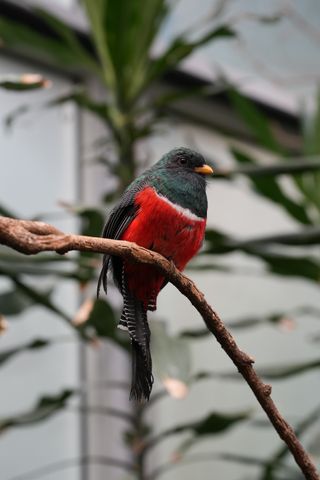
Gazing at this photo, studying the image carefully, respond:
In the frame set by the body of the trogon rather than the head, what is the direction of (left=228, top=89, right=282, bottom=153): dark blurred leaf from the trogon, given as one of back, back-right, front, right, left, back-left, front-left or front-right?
back-left

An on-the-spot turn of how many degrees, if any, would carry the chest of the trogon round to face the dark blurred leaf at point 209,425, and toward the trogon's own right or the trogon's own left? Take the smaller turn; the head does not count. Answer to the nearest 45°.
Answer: approximately 135° to the trogon's own left

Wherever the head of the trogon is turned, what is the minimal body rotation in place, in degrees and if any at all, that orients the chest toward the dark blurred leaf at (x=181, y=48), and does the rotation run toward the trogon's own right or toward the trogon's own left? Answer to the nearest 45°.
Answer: approximately 135° to the trogon's own left

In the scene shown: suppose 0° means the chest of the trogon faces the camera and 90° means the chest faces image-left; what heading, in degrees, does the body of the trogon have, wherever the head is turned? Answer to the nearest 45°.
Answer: approximately 315°

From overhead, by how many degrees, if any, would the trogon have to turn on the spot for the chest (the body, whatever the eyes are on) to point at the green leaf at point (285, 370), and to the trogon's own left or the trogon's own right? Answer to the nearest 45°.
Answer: approximately 135° to the trogon's own left

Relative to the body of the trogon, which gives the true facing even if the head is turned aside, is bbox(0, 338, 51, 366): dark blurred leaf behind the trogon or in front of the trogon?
behind

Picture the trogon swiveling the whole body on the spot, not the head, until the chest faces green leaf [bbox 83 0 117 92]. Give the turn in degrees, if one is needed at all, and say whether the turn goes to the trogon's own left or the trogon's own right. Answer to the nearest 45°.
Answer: approximately 135° to the trogon's own left

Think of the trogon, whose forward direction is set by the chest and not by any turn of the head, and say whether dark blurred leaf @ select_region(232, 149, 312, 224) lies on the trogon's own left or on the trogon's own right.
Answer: on the trogon's own left

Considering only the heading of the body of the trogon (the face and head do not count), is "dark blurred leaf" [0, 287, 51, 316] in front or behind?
behind
